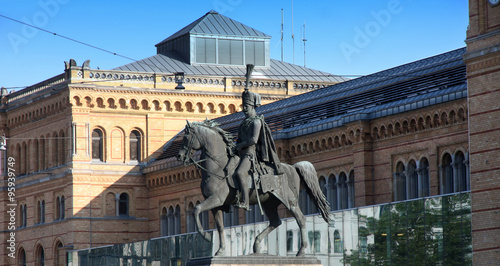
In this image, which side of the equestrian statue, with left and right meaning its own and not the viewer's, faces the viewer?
left

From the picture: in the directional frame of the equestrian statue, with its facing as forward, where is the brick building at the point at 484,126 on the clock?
The brick building is roughly at 5 o'clock from the equestrian statue.

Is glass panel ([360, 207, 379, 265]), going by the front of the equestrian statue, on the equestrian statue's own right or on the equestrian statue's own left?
on the equestrian statue's own right

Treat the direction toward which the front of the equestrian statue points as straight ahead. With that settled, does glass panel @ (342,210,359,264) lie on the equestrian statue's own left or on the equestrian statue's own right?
on the equestrian statue's own right
